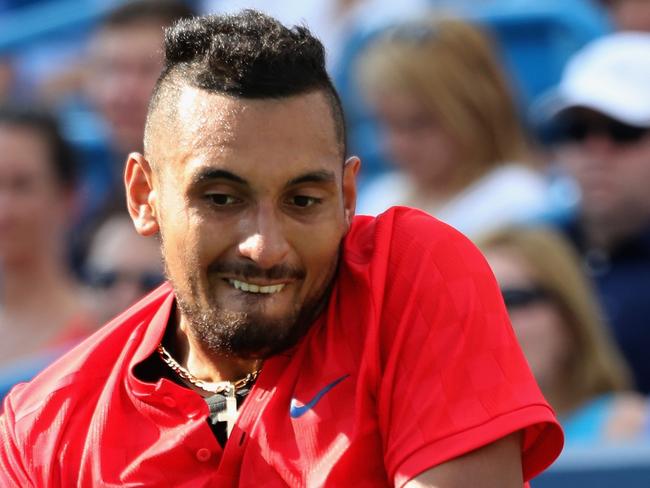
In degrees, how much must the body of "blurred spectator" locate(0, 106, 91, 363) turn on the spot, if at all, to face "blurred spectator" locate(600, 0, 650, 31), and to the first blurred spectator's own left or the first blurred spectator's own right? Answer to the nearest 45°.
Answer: approximately 135° to the first blurred spectator's own left

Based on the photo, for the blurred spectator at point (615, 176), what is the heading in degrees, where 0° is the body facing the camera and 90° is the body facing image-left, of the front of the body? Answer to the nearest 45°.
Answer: approximately 45°

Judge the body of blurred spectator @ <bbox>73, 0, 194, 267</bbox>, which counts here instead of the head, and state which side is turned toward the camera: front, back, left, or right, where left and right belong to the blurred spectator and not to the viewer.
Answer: front

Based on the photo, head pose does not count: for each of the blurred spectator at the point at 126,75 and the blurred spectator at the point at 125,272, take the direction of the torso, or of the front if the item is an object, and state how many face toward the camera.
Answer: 2

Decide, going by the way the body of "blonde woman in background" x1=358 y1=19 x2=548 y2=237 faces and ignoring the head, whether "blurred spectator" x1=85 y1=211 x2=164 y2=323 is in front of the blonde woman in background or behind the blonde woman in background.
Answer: in front

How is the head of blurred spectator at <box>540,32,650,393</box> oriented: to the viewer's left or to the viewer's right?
to the viewer's left

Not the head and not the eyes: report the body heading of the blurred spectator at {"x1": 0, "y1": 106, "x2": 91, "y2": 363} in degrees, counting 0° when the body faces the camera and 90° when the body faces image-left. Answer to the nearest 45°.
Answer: approximately 45°

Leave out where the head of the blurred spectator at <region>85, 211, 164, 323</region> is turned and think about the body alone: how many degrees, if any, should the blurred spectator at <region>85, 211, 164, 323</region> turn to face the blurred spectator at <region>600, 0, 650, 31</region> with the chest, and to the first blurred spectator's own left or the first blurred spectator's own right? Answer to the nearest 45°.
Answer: approximately 90° to the first blurred spectator's own left

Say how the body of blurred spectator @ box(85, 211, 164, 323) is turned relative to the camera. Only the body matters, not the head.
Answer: toward the camera

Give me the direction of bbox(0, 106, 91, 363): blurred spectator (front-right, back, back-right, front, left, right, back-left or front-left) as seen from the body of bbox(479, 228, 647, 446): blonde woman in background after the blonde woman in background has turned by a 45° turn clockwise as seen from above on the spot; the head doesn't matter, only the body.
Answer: front

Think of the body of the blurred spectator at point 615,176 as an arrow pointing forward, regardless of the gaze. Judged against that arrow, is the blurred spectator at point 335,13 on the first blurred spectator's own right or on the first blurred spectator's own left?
on the first blurred spectator's own right
